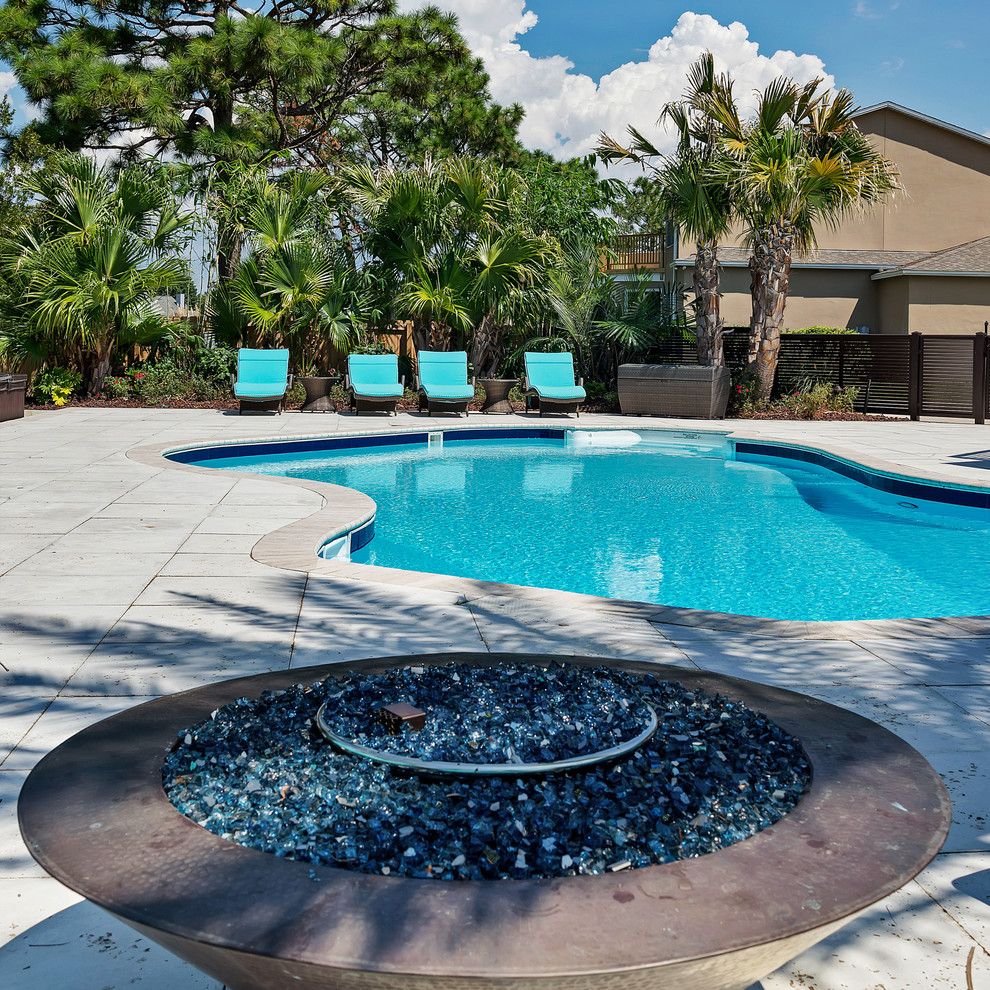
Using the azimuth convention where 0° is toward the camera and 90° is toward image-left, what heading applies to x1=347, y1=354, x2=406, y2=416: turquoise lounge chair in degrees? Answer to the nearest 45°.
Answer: approximately 0°

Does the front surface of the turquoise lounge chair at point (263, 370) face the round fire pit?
yes

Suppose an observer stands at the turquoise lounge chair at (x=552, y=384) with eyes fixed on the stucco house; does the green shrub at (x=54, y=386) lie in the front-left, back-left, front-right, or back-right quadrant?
back-left

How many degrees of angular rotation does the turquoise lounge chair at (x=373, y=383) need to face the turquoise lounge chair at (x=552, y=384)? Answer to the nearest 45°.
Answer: approximately 90° to its left

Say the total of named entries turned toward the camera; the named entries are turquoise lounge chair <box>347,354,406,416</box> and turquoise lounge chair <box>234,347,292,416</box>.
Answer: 2

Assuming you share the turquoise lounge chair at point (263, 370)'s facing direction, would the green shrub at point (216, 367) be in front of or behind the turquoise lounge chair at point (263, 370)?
behind

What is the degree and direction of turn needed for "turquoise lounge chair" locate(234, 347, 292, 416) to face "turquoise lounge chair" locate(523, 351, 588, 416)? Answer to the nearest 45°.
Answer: approximately 90° to its left

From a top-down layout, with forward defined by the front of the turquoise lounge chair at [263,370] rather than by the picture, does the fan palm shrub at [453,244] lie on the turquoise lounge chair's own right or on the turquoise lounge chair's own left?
on the turquoise lounge chair's own left

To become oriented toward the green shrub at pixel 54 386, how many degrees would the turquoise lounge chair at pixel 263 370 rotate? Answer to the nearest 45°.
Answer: approximately 135° to its right

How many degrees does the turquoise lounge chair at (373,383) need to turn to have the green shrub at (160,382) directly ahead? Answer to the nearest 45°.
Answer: approximately 135° to its right

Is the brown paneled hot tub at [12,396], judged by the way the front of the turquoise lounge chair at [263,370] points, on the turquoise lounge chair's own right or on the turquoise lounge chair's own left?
on the turquoise lounge chair's own right

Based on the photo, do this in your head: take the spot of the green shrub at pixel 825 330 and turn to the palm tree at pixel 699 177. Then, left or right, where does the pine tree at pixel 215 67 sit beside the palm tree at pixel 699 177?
right
